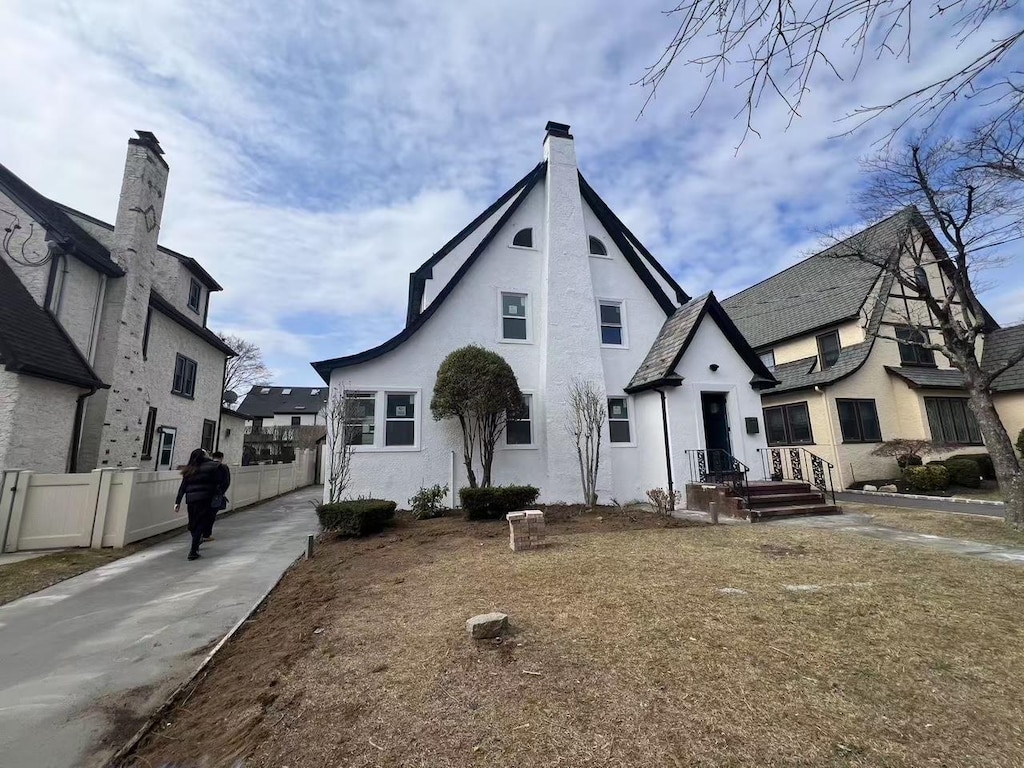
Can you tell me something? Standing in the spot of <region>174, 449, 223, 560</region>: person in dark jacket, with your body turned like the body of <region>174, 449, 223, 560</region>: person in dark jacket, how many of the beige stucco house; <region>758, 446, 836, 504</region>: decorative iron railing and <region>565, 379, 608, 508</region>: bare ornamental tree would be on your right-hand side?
3

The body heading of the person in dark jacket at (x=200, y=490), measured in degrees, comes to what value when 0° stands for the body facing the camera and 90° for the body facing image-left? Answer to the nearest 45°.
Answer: approximately 180°

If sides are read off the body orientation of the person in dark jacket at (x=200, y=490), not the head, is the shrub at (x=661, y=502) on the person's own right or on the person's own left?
on the person's own right

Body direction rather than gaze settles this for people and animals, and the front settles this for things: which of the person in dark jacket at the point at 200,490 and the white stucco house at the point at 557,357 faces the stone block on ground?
the white stucco house

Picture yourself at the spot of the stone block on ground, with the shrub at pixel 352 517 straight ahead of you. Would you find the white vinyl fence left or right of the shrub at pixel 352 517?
left

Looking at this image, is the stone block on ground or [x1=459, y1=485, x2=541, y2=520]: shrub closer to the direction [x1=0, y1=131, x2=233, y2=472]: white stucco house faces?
the stone block on ground

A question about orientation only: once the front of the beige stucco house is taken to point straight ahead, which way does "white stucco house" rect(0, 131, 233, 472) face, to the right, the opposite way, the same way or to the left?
the same way

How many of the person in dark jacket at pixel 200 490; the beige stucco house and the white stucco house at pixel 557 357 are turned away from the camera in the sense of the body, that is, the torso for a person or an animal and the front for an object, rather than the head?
1

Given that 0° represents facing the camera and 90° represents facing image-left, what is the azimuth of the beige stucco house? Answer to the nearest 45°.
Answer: approximately 315°

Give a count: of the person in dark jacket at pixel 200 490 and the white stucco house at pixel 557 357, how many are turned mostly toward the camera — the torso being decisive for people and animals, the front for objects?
1

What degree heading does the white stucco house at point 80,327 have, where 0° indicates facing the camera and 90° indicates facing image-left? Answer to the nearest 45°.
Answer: approximately 45°

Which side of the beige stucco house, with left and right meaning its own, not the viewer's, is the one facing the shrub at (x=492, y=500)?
right

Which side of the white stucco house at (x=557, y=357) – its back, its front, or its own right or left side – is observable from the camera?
front

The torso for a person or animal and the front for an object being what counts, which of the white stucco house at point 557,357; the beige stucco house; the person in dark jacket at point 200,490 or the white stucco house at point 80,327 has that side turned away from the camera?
the person in dark jacket

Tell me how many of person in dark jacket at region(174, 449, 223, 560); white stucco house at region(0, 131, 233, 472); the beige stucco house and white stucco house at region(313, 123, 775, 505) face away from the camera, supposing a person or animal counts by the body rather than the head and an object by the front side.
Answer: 1
